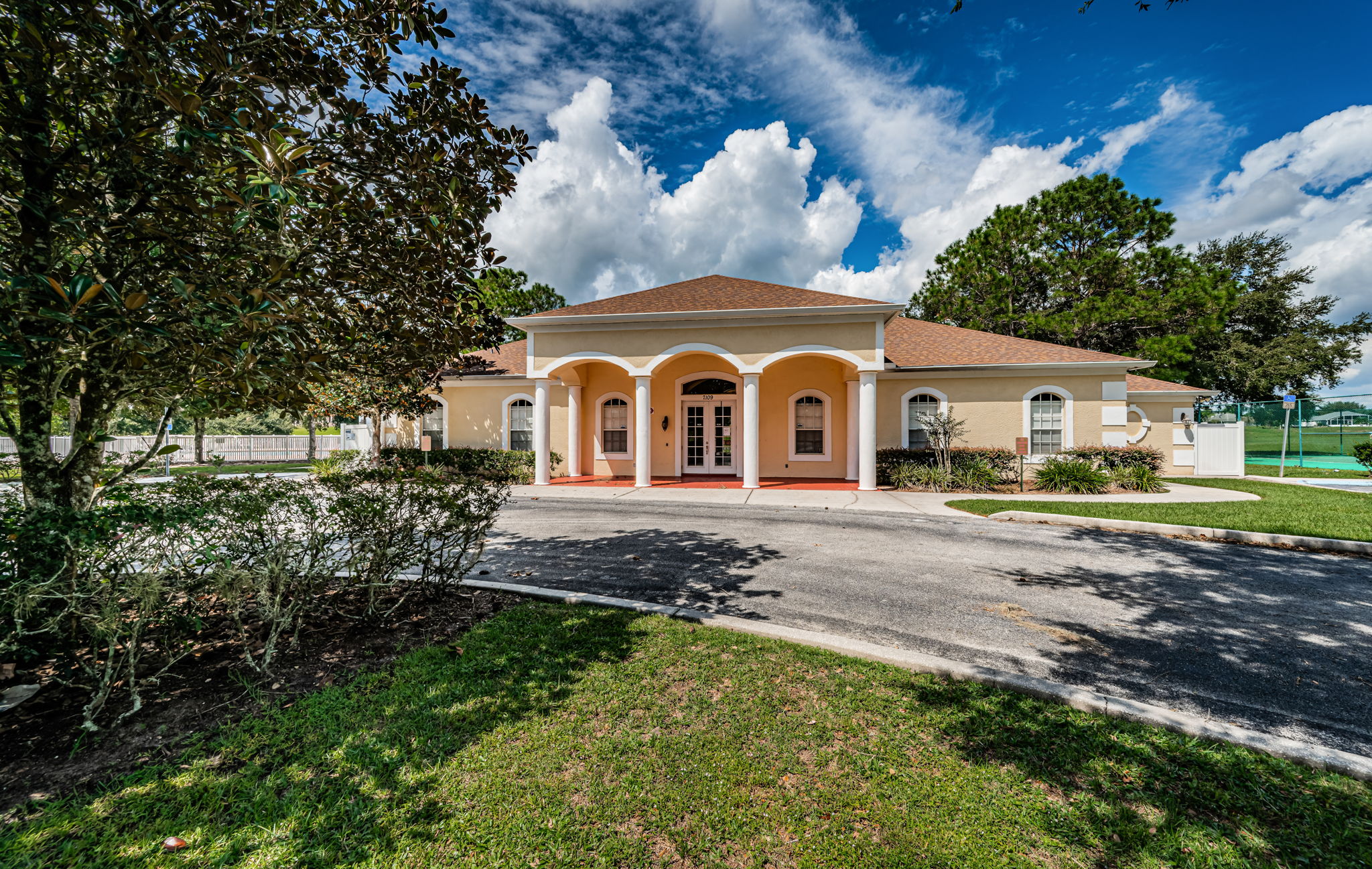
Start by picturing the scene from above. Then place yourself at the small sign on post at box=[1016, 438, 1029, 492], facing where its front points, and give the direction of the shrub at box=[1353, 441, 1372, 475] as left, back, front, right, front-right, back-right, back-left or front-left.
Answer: back-left

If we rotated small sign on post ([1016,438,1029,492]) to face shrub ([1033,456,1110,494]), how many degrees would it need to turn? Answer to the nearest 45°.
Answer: approximately 135° to its left

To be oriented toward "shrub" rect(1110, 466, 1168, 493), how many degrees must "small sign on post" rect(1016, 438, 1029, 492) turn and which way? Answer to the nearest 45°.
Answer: approximately 135° to its left

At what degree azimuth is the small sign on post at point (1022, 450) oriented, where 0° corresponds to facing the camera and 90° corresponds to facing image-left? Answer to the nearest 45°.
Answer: approximately 0°

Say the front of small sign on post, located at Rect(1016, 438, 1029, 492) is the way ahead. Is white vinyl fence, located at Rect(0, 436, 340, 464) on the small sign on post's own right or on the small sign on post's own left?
on the small sign on post's own right

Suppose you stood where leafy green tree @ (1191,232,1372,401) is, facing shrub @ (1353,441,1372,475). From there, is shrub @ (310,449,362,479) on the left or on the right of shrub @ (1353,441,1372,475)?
right

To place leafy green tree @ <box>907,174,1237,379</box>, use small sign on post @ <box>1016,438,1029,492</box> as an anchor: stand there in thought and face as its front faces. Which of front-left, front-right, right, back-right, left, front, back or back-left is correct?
back

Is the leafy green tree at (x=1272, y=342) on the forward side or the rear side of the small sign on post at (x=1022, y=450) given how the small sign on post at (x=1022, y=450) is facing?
on the rear side
